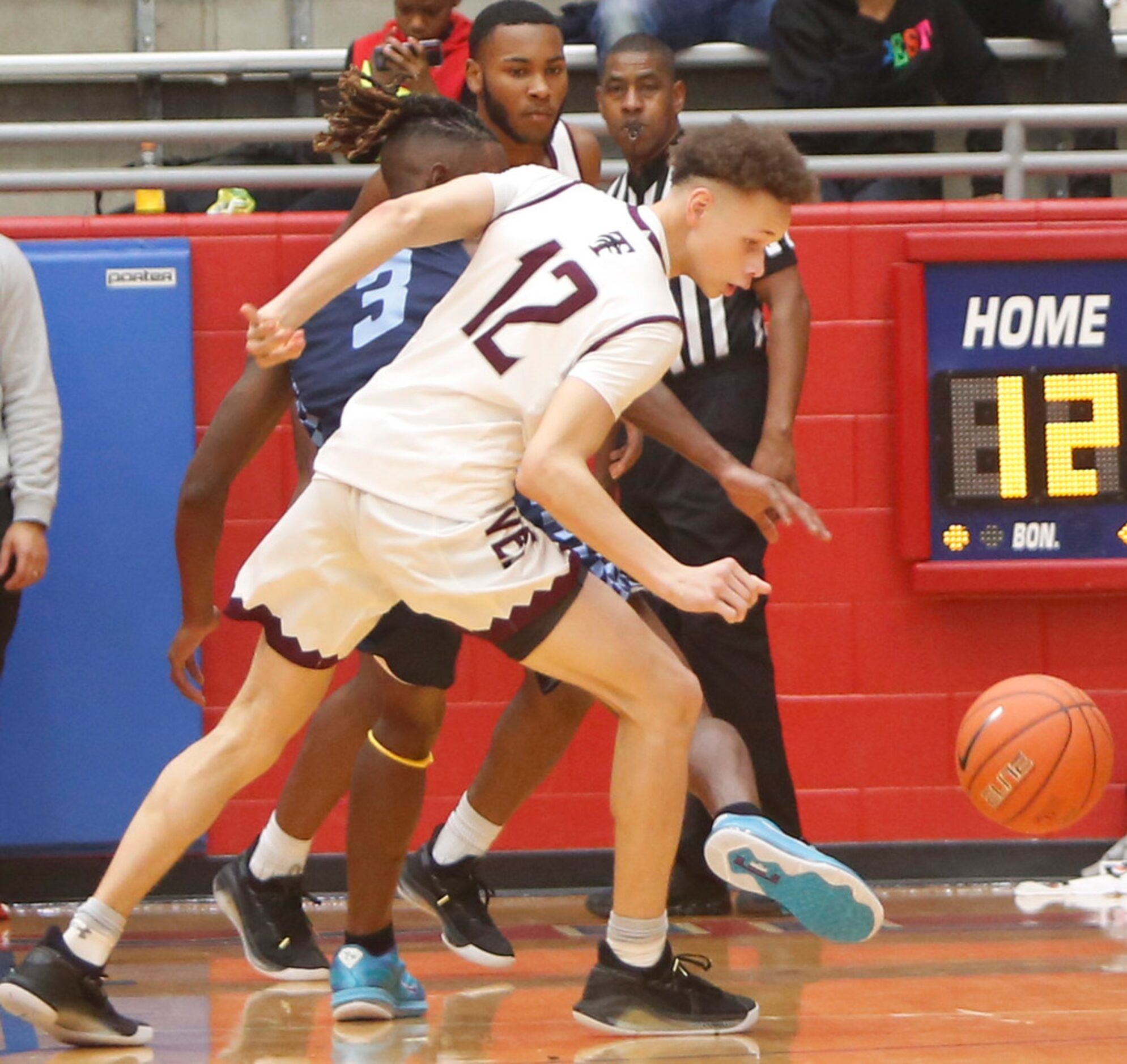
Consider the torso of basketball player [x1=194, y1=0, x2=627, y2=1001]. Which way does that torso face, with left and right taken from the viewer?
facing the viewer and to the right of the viewer

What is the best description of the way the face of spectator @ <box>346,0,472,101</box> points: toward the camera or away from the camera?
toward the camera

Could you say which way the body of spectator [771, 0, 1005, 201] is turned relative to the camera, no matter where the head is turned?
toward the camera

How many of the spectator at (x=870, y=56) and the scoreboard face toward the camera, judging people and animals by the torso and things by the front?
2

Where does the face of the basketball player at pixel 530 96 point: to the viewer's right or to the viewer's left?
to the viewer's right

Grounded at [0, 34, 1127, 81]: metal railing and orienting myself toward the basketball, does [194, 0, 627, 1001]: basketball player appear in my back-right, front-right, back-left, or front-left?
front-right

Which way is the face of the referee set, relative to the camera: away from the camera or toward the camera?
toward the camera

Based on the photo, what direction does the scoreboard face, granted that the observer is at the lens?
facing the viewer

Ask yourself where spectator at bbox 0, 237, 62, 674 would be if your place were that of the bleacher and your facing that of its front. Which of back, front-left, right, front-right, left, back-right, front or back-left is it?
front

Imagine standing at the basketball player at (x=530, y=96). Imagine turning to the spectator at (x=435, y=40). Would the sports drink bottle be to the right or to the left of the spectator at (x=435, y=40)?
left

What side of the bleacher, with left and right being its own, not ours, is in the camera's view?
front

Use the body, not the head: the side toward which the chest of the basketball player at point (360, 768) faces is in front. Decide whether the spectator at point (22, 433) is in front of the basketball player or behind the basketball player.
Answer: behind

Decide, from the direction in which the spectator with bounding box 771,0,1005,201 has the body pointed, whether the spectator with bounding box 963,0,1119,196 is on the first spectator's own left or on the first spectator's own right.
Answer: on the first spectator's own left

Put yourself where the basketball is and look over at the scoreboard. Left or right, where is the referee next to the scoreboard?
left

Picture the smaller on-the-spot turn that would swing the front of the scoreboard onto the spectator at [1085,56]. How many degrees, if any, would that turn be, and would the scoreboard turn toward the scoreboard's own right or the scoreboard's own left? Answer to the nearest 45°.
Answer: approximately 180°

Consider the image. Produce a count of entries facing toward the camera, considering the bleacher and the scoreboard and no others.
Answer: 2

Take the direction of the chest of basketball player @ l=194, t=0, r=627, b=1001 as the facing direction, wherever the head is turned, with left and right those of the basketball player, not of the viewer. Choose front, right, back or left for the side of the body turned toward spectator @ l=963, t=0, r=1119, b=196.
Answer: left
